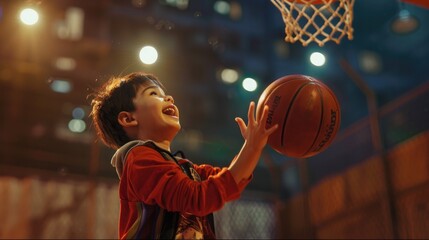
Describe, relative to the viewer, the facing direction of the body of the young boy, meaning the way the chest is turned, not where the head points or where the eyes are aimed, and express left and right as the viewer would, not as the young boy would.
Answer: facing to the right of the viewer

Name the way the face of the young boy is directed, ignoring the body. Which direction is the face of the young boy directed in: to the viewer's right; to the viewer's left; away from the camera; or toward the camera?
to the viewer's right
